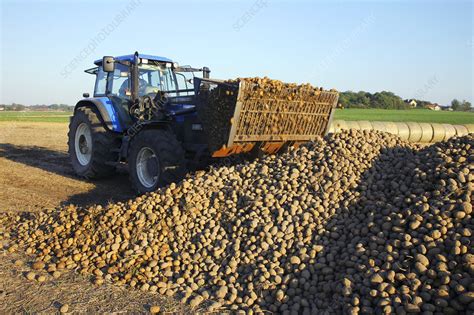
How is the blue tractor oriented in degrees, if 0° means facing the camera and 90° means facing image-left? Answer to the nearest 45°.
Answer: approximately 315°

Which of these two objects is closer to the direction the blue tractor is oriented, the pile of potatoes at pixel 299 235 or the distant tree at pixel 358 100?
the pile of potatoes

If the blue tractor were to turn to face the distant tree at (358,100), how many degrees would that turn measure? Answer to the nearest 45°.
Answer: approximately 90° to its left

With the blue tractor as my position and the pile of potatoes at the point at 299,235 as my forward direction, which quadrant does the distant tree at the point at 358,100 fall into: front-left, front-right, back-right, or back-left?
back-left

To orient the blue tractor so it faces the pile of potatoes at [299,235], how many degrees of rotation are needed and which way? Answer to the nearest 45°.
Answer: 0° — it already faces it

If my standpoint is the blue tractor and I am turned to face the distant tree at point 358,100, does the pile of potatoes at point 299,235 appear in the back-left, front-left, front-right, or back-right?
back-right
